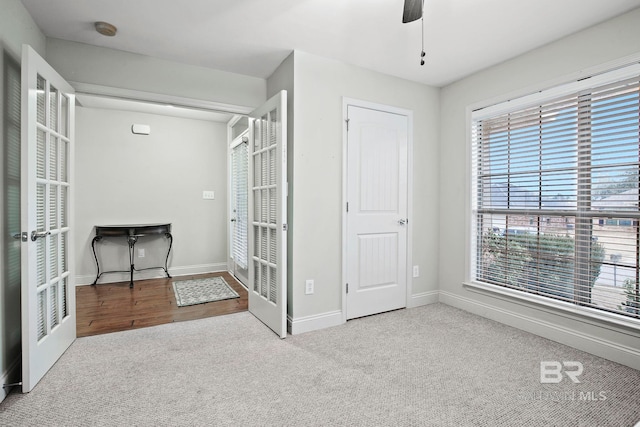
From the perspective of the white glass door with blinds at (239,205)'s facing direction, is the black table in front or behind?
in front

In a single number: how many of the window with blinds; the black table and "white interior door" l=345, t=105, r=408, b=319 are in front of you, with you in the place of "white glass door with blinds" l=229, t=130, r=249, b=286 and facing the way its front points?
1

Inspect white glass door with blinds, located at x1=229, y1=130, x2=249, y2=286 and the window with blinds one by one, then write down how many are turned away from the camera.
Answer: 0

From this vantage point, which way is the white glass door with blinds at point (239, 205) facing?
to the viewer's left

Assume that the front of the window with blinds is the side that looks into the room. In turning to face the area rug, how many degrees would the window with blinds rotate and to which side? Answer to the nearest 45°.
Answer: approximately 45° to its right

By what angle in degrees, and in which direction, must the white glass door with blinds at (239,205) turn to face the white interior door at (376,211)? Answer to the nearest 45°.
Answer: approximately 135° to its left

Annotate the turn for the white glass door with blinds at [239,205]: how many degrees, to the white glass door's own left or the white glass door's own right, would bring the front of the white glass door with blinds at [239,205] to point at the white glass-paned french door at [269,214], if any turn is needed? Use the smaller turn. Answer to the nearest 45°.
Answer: approximately 90° to the white glass door's own left

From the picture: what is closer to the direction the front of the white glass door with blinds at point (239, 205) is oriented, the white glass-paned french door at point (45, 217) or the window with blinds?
the white glass-paned french door
